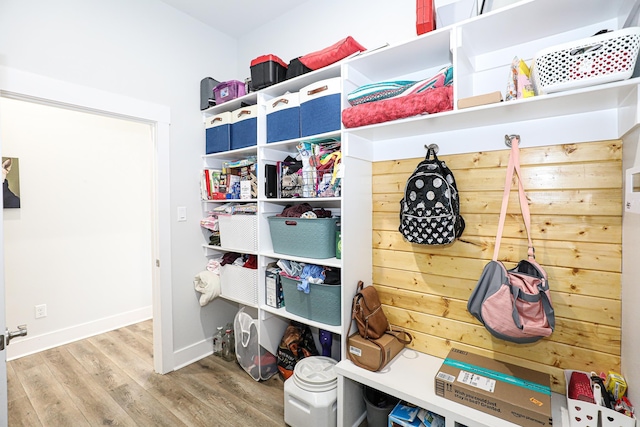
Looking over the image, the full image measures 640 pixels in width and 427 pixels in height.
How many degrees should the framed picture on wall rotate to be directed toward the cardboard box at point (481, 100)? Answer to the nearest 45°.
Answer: approximately 45° to its left

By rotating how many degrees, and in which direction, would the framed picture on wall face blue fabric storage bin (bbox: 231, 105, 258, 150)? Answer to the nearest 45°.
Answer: approximately 45° to its left

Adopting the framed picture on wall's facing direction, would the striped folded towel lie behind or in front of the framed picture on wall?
in front

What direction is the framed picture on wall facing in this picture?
toward the camera

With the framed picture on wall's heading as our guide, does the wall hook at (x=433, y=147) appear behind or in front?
in front

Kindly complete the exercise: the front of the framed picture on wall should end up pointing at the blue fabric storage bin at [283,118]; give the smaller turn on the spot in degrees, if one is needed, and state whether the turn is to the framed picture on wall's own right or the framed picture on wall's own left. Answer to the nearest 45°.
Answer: approximately 45° to the framed picture on wall's own left

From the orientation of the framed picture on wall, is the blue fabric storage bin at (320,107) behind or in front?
in front
